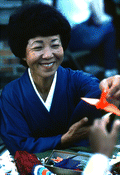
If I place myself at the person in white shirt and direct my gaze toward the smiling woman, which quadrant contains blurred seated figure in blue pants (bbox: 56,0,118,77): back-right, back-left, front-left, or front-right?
front-right

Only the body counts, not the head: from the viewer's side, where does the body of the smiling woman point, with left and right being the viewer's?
facing the viewer and to the right of the viewer

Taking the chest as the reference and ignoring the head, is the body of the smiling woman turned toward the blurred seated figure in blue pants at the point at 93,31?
no

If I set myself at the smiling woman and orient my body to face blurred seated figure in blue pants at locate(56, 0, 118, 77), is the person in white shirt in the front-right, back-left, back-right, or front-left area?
back-right
